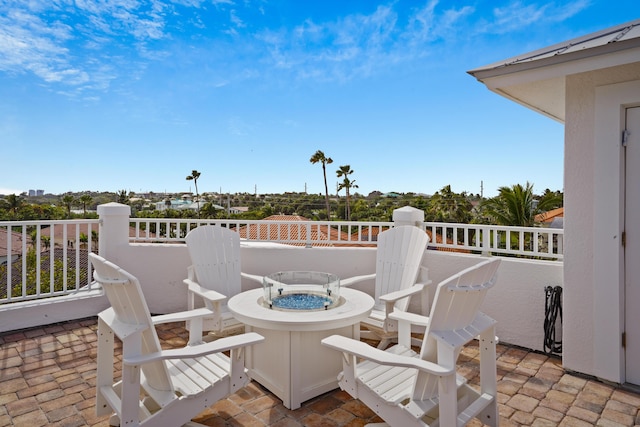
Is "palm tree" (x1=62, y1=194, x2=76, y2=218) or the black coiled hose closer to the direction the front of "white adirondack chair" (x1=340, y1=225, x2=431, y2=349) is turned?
the palm tree

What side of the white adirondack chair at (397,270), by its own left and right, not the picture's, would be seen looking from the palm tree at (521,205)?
back

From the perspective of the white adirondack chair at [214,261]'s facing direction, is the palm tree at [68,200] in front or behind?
behind

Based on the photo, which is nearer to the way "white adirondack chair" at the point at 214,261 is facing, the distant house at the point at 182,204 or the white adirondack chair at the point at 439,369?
the white adirondack chair

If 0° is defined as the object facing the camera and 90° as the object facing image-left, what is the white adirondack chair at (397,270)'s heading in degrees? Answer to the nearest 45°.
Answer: approximately 45°

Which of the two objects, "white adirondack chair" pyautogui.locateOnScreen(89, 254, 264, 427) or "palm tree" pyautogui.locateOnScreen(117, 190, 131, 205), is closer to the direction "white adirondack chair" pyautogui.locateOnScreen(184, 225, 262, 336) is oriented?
the white adirondack chair

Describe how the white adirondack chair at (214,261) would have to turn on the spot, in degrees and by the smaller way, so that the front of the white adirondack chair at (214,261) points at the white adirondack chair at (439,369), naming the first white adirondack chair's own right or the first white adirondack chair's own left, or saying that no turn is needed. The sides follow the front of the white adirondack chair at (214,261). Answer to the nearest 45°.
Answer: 0° — it already faces it

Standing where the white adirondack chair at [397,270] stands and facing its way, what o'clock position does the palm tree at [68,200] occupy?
The palm tree is roughly at 3 o'clock from the white adirondack chair.

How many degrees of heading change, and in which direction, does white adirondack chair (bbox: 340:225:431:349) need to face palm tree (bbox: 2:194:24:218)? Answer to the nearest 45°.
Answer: approximately 90° to its right

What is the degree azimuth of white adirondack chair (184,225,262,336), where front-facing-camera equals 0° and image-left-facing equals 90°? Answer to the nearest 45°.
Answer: approximately 315°
